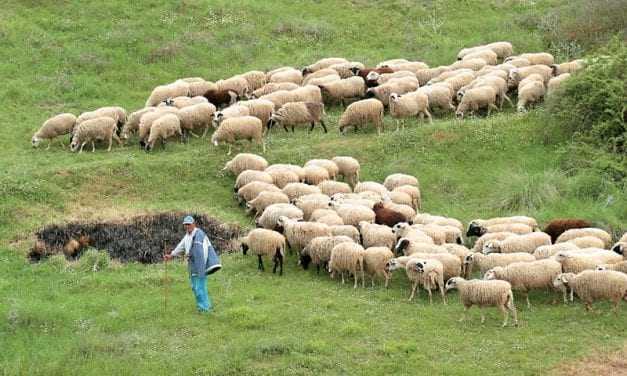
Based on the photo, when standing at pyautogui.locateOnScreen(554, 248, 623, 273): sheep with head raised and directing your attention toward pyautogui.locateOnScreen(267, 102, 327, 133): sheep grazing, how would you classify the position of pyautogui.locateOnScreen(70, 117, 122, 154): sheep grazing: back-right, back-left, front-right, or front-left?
front-left

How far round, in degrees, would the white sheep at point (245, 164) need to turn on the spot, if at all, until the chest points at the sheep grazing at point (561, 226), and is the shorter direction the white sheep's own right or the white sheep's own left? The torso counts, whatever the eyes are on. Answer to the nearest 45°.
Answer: approximately 135° to the white sheep's own left

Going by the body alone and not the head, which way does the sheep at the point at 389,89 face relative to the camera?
to the viewer's left

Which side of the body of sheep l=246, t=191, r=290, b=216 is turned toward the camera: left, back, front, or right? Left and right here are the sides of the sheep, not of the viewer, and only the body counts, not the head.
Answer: left

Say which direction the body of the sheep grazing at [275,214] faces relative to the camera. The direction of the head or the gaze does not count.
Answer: to the viewer's left

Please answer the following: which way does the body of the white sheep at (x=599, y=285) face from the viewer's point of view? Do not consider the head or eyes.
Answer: to the viewer's left

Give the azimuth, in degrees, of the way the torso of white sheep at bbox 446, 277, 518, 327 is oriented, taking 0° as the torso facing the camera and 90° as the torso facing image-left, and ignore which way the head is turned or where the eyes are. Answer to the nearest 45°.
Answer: approximately 90°

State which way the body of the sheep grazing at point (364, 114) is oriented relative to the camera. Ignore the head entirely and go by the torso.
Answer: to the viewer's left

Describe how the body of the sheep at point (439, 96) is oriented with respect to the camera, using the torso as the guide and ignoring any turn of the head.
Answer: to the viewer's left

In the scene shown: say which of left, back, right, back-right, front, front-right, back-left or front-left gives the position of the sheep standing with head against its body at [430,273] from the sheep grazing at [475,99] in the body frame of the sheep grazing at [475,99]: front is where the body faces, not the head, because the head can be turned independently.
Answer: front-left

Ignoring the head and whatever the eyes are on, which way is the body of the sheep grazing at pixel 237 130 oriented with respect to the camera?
to the viewer's left

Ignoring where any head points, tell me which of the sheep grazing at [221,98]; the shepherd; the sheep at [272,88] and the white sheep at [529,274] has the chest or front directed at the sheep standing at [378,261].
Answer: the white sheep

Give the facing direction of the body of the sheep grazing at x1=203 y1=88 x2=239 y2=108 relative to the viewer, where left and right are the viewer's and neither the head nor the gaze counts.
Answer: facing to the left of the viewer

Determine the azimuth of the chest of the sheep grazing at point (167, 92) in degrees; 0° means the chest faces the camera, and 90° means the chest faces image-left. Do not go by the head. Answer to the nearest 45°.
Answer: approximately 90°

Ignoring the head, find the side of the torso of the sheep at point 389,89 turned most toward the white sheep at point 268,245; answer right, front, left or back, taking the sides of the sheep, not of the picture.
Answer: left

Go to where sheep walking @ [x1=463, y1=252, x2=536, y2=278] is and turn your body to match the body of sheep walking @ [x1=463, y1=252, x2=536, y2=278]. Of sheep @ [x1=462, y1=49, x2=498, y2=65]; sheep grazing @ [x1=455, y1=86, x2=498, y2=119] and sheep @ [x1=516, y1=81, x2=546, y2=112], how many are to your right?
3

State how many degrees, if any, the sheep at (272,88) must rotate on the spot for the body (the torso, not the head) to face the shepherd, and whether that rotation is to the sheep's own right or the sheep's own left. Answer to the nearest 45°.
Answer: approximately 90° to the sheep's own left
